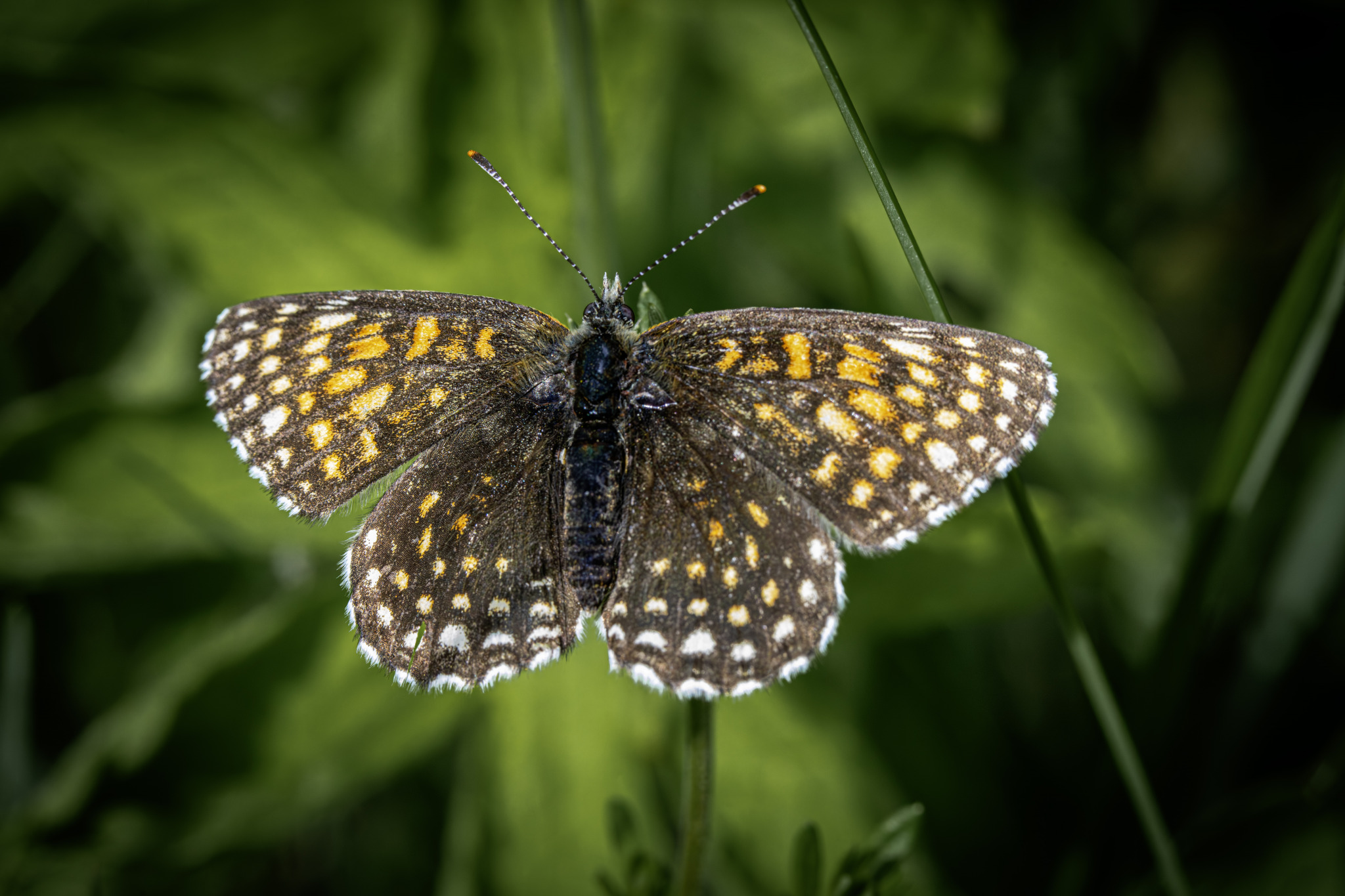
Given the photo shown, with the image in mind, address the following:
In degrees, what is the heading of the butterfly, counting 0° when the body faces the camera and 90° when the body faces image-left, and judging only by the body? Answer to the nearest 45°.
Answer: approximately 180°

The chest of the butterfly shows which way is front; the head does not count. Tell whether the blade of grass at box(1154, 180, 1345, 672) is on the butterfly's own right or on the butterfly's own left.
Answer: on the butterfly's own right
